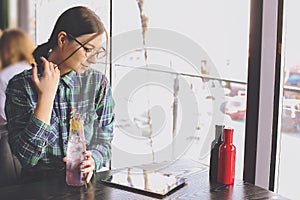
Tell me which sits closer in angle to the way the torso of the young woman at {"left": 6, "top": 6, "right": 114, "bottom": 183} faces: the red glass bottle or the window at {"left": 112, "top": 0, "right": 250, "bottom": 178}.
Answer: the red glass bottle

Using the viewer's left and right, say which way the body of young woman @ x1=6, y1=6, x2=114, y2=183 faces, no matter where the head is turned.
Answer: facing the viewer and to the right of the viewer

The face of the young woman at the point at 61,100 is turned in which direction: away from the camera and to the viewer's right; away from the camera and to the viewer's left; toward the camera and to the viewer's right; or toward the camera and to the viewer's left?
toward the camera and to the viewer's right

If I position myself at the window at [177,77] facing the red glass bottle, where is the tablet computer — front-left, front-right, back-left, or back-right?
front-right

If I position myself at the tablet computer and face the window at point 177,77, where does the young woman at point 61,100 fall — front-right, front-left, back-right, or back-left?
front-left

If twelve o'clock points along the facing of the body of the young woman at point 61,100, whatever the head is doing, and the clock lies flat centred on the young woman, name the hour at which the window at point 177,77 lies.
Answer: The window is roughly at 9 o'clock from the young woman.

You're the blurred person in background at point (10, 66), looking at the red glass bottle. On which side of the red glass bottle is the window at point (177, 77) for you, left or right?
left
